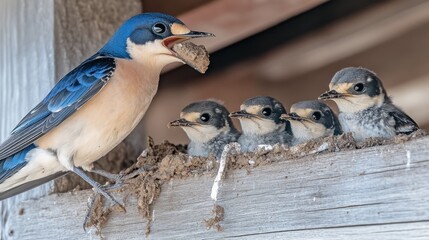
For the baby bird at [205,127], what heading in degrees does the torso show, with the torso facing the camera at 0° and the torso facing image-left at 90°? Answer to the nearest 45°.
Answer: approximately 90°

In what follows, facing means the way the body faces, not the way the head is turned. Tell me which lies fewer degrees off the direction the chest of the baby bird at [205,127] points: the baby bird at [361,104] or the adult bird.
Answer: the adult bird

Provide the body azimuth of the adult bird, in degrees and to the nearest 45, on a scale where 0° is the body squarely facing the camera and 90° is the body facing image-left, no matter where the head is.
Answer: approximately 270°

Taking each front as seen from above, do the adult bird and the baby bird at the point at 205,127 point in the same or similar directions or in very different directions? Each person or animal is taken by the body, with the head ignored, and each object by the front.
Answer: very different directions

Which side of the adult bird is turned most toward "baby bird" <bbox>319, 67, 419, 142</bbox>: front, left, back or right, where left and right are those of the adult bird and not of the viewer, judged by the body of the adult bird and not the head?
front

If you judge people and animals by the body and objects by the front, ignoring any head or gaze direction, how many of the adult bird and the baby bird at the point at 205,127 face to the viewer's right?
1

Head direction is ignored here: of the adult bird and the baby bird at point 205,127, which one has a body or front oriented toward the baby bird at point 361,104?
the adult bird
